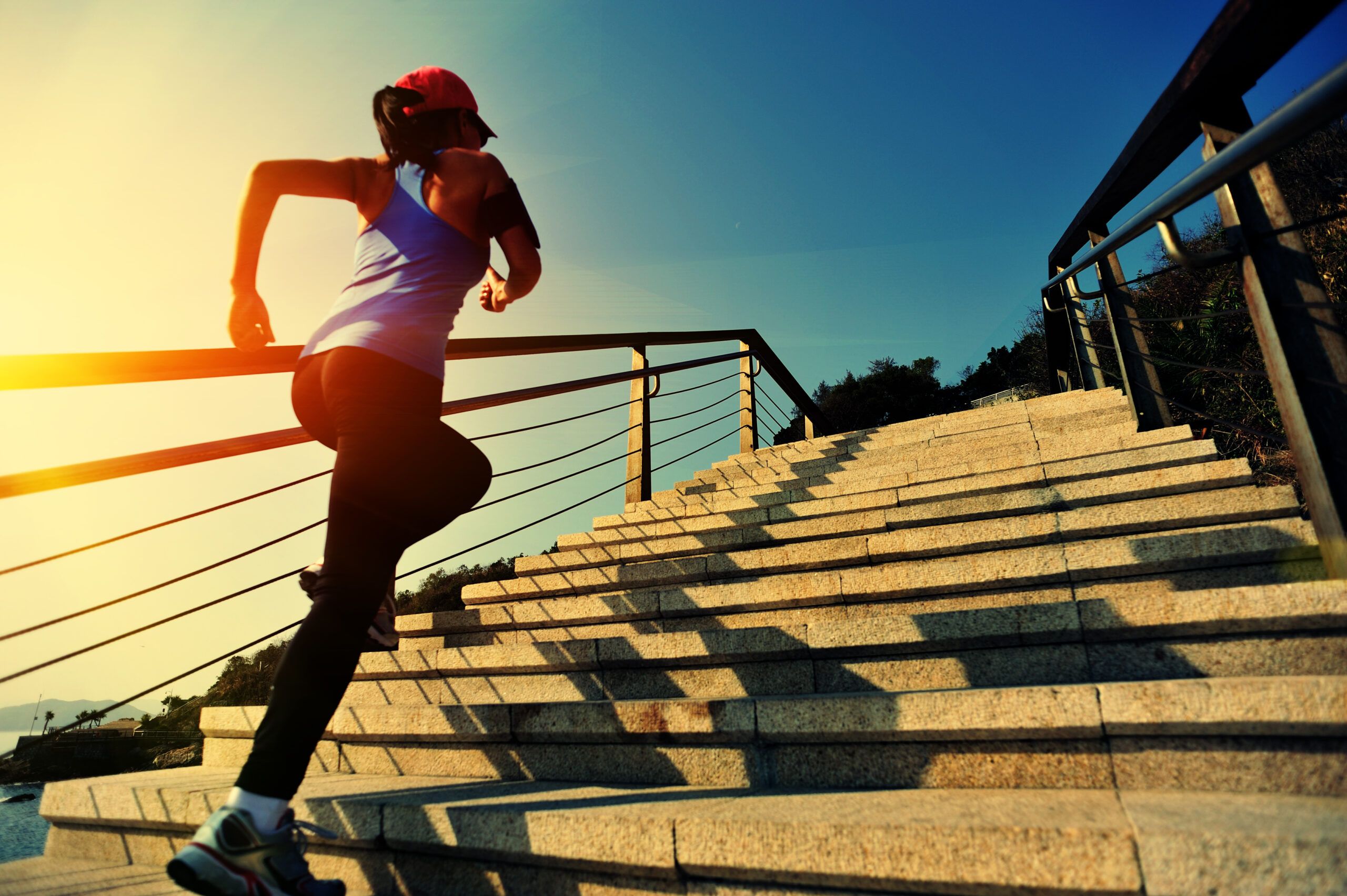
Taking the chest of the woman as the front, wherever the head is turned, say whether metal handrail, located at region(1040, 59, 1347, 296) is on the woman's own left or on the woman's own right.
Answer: on the woman's own right

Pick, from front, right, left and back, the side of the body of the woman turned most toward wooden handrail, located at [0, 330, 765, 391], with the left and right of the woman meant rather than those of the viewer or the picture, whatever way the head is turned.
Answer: left

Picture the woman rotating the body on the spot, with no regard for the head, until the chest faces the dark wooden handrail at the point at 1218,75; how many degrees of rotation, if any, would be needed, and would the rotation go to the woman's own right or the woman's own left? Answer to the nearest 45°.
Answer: approximately 45° to the woman's own right

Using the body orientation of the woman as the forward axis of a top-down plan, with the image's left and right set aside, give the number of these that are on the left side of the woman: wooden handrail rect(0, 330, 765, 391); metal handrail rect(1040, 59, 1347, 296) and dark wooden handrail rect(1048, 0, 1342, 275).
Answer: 1

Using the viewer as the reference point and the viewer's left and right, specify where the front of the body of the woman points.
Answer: facing away from the viewer and to the right of the viewer

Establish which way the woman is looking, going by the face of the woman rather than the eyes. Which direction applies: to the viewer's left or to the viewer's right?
to the viewer's right
